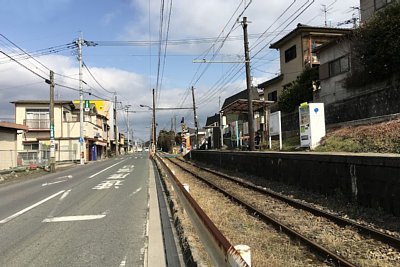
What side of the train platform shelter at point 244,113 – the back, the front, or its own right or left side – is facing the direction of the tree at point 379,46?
left

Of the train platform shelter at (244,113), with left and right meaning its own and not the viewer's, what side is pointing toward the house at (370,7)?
left

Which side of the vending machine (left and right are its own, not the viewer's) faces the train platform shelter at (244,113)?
right

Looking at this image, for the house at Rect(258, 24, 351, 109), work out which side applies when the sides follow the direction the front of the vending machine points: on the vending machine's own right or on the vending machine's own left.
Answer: on the vending machine's own right

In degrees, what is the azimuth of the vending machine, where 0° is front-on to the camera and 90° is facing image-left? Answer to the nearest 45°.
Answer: approximately 45°
